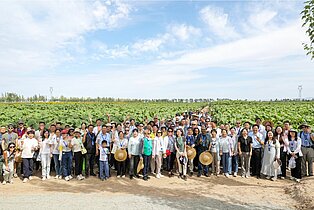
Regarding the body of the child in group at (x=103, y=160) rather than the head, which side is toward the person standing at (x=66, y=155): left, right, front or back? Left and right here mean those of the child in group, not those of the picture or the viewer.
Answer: right

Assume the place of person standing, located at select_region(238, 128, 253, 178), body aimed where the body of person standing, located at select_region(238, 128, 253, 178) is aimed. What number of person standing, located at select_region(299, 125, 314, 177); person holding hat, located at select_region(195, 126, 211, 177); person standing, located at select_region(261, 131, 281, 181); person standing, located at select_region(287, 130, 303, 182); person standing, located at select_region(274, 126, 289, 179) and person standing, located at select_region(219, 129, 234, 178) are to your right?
2

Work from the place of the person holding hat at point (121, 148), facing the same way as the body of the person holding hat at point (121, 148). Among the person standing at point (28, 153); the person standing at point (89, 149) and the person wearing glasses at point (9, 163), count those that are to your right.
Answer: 3

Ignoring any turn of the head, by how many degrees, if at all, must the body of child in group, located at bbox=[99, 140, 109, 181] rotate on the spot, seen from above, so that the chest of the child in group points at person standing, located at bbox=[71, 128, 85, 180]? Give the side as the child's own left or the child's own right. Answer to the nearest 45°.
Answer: approximately 90° to the child's own right

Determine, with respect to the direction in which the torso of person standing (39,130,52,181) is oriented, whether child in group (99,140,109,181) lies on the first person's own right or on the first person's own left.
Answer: on the first person's own left

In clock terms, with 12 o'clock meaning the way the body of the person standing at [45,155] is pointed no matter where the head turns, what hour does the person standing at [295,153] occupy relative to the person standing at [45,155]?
the person standing at [295,153] is roughly at 10 o'clock from the person standing at [45,155].

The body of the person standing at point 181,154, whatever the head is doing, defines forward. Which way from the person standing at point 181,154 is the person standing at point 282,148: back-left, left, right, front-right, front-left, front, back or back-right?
left

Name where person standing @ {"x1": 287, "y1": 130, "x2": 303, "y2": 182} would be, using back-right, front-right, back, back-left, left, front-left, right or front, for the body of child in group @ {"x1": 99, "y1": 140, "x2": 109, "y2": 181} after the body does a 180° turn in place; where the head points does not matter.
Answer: right

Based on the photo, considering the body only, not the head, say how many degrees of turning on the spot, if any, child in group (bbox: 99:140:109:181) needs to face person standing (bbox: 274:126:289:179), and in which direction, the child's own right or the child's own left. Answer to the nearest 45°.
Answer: approximately 90° to the child's own left

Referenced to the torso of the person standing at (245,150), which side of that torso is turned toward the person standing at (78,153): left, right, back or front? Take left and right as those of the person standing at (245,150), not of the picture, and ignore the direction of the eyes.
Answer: right

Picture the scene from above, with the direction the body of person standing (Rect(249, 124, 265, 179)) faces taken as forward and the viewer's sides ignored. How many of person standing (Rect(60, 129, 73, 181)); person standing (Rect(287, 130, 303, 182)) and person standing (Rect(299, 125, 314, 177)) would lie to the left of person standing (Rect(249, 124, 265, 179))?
2
